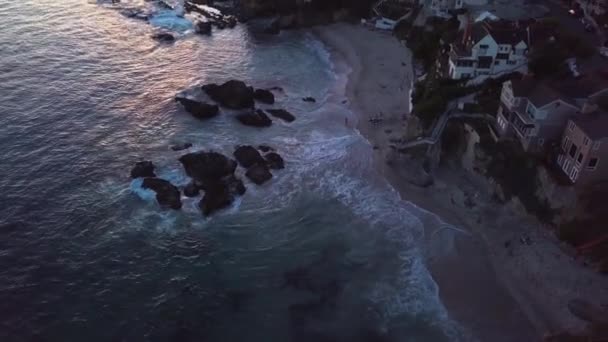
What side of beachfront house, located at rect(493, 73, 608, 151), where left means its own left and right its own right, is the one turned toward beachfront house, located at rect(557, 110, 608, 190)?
left

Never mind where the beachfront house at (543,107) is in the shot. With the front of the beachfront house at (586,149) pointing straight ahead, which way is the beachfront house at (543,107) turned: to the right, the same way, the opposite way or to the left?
the same way

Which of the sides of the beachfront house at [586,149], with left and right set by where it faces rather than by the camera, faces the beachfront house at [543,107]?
right

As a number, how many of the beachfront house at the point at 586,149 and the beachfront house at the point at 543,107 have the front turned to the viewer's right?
0

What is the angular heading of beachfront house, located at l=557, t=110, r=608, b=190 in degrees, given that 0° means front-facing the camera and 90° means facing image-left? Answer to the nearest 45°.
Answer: approximately 45°

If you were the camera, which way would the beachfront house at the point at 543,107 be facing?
facing the viewer and to the left of the viewer
